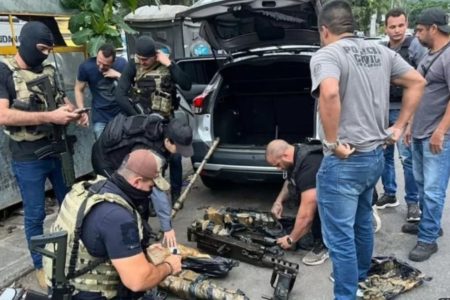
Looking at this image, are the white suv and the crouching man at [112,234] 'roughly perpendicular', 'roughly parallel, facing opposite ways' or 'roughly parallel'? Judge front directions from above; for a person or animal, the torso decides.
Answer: roughly perpendicular

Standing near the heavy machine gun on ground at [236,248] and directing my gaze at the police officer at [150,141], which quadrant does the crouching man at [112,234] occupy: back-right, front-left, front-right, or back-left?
front-left

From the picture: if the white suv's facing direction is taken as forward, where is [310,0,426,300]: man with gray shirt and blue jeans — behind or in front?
behind

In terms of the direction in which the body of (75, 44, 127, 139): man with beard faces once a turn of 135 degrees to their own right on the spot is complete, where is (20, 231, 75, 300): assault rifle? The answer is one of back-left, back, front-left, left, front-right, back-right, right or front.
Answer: back-left

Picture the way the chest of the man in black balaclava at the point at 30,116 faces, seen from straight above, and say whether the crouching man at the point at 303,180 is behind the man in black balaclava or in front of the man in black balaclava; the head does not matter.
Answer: in front

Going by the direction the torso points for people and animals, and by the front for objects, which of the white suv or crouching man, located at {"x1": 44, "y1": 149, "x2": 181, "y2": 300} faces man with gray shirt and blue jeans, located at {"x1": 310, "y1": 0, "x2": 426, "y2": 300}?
the crouching man

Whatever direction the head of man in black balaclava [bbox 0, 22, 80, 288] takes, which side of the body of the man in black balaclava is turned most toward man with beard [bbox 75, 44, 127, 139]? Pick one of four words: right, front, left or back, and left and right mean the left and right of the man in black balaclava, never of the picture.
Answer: left

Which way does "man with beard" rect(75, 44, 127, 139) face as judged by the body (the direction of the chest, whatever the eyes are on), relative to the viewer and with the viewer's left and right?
facing the viewer

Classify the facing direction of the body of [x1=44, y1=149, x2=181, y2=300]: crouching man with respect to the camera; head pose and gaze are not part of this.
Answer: to the viewer's right

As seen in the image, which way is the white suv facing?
away from the camera

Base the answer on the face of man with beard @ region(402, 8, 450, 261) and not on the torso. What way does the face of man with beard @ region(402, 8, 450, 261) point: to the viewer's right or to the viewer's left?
to the viewer's left

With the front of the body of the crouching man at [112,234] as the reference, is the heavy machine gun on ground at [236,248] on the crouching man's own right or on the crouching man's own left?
on the crouching man's own left

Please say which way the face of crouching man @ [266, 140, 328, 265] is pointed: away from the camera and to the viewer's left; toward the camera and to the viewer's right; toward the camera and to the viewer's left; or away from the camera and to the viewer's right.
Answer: toward the camera and to the viewer's left

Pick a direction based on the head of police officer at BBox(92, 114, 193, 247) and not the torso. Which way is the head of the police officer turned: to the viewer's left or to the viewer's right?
to the viewer's right

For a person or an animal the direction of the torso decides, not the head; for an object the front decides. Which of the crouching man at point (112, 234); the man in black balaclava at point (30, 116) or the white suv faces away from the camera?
the white suv

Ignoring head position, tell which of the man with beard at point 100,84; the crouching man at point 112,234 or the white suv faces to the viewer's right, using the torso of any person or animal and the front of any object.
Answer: the crouching man

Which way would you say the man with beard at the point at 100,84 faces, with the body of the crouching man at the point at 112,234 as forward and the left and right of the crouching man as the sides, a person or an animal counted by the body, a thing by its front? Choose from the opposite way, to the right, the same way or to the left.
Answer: to the right

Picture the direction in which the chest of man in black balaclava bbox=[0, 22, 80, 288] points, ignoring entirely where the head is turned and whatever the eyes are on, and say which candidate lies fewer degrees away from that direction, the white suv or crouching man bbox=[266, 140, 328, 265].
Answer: the crouching man

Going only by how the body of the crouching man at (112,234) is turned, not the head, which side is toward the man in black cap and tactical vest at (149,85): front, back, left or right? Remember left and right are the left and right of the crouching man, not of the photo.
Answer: left
